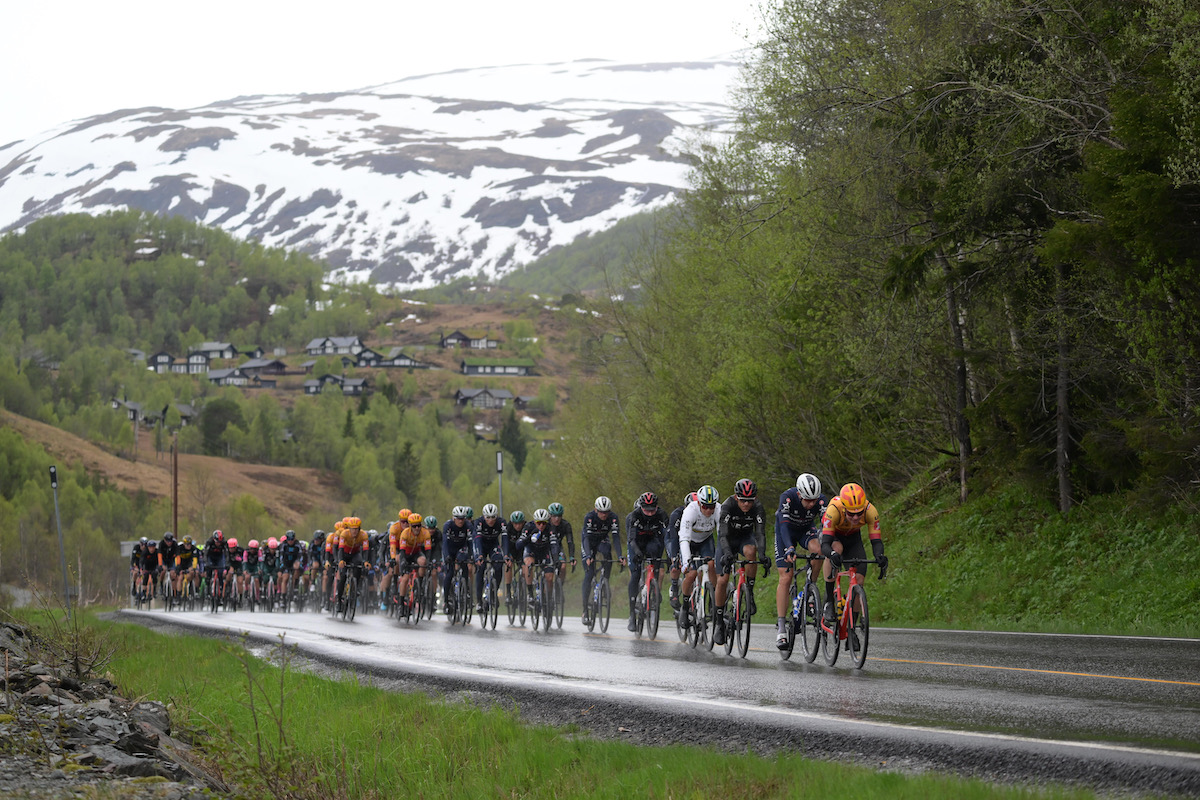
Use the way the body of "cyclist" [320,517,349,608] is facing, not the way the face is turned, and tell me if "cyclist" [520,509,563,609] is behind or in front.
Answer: in front

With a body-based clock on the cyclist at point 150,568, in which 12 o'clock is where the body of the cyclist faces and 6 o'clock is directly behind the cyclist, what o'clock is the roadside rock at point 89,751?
The roadside rock is roughly at 12 o'clock from the cyclist.

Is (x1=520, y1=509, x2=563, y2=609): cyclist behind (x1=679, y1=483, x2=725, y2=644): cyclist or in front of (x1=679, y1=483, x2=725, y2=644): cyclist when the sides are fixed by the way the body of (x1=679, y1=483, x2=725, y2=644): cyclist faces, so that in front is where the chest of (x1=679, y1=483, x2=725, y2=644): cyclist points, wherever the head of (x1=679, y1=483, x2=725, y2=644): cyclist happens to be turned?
behind

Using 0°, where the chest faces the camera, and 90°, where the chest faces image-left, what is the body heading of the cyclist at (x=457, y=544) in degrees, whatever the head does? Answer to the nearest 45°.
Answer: approximately 0°

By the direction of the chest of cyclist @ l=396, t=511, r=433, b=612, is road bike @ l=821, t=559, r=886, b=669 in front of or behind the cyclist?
in front

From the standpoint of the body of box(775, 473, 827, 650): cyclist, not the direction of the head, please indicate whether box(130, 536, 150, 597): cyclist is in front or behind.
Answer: behind

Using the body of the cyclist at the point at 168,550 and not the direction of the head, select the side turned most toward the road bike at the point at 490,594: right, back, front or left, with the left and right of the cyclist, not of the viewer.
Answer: front
